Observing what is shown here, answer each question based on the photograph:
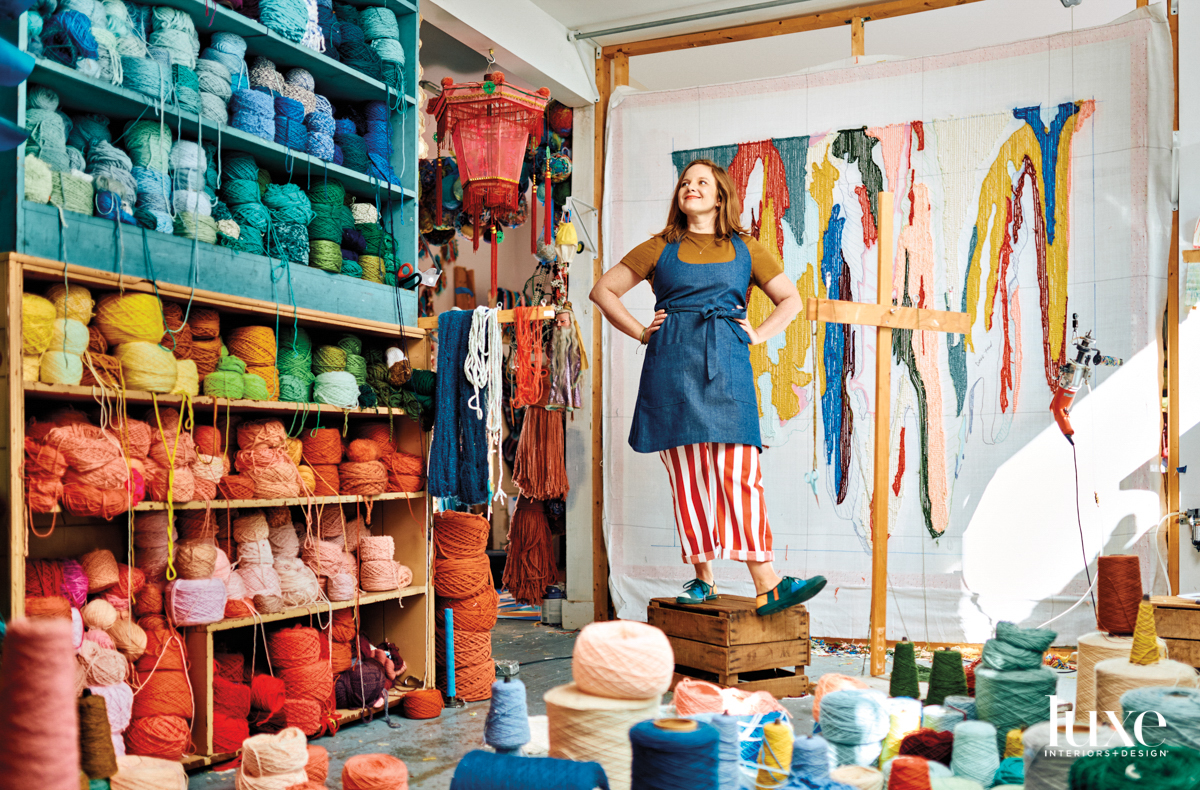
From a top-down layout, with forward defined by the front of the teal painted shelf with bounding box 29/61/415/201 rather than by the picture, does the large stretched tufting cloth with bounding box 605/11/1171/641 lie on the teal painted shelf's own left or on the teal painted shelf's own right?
on the teal painted shelf's own left

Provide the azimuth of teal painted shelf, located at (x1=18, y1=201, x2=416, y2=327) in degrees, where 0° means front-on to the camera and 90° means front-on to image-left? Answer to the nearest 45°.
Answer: approximately 315°

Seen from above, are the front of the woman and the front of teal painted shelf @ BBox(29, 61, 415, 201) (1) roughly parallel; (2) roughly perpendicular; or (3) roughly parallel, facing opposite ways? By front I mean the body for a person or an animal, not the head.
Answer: roughly perpendicular

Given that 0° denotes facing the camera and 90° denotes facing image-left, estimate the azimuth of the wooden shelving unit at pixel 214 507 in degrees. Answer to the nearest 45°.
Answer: approximately 315°
